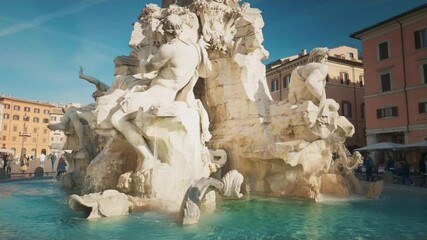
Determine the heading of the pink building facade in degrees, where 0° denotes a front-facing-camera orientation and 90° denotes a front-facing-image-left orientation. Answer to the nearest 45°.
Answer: approximately 45°

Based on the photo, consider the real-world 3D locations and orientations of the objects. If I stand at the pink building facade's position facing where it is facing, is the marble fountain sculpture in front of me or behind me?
in front

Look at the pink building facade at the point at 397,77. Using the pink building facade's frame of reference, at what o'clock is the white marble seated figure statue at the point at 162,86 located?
The white marble seated figure statue is roughly at 11 o'clock from the pink building facade.

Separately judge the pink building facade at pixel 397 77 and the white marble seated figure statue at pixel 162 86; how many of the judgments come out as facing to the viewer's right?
0

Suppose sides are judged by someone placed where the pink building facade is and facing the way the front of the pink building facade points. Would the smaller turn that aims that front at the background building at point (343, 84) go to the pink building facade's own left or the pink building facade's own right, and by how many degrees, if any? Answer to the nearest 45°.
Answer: approximately 90° to the pink building facade's own right
